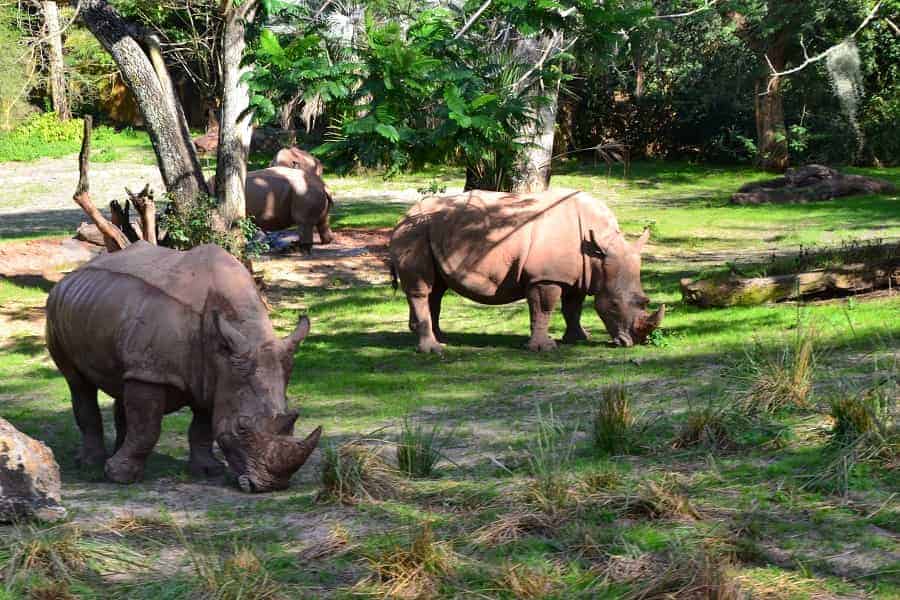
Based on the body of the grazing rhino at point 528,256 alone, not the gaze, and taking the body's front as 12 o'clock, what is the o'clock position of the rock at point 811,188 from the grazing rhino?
The rock is roughly at 10 o'clock from the grazing rhino.

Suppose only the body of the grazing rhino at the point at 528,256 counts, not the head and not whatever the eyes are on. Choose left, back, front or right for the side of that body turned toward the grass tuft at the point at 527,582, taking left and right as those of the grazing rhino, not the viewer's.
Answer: right

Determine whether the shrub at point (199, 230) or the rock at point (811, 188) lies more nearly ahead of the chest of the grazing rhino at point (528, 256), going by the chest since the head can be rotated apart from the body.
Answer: the rock

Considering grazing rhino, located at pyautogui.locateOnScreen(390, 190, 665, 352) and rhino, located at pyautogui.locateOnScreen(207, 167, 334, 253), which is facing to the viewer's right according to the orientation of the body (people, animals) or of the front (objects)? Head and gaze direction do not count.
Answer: the grazing rhino

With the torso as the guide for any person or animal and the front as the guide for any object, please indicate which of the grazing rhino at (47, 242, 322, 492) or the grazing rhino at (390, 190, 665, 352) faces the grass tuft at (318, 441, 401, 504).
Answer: the grazing rhino at (47, 242, 322, 492)

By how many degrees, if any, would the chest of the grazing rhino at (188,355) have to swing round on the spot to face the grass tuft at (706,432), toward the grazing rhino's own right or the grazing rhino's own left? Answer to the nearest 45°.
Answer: approximately 45° to the grazing rhino's own left

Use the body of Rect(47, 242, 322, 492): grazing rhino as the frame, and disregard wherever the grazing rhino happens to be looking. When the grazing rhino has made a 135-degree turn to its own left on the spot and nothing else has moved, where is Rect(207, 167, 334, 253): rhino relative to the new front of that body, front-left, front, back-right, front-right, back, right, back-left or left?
front

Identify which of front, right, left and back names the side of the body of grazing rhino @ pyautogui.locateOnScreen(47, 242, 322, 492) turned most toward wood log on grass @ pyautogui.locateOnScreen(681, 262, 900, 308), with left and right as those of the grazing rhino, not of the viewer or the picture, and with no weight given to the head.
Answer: left

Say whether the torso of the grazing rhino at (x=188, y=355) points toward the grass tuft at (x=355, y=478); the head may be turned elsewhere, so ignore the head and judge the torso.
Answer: yes

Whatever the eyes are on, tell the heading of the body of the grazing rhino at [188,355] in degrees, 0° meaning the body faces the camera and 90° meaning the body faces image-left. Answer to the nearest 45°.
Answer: approximately 315°

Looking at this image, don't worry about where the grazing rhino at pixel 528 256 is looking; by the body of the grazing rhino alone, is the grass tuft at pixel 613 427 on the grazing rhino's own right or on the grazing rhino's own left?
on the grazing rhino's own right

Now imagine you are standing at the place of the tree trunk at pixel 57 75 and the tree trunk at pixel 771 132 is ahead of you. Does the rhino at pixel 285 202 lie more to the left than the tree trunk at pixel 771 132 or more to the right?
right

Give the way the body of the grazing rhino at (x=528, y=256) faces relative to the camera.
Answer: to the viewer's right
